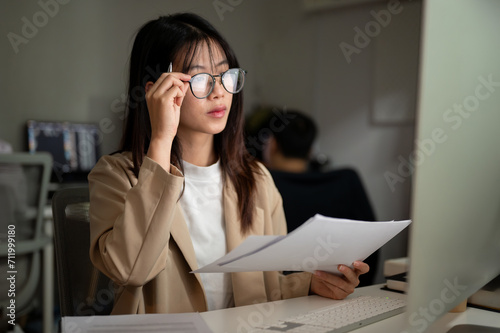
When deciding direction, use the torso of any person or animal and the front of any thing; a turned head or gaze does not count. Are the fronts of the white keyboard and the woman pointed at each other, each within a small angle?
yes

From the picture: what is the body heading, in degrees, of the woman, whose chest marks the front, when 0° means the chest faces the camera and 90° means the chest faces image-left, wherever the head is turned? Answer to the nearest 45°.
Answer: approximately 315°
